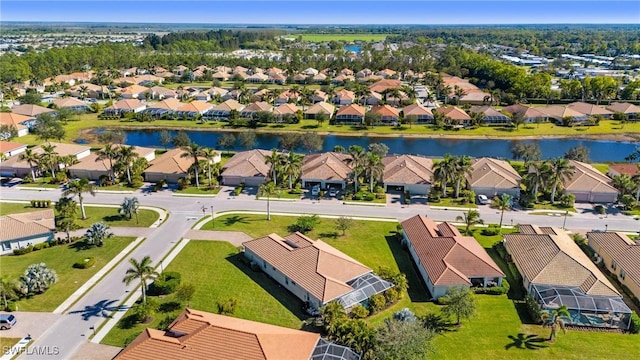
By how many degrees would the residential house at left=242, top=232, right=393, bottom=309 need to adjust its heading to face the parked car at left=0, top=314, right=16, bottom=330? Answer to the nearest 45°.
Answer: approximately 45° to its left

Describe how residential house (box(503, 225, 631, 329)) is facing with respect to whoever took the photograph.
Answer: facing away from the viewer

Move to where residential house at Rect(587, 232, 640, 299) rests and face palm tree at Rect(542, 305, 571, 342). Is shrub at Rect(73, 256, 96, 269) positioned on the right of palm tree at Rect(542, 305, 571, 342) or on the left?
right

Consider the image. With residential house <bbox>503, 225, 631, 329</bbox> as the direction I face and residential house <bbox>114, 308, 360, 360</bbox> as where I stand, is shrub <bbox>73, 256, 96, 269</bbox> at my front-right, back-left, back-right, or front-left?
back-left

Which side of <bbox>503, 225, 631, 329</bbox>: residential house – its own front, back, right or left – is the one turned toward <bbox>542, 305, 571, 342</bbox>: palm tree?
back

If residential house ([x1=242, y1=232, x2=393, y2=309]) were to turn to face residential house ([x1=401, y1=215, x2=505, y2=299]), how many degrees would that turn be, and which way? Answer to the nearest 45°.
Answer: approximately 135° to its right

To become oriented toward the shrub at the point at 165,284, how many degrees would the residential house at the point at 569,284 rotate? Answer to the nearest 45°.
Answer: approximately 135° to its left

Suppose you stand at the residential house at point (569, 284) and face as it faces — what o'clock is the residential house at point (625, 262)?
the residential house at point (625, 262) is roughly at 3 o'clock from the residential house at point (569, 284).

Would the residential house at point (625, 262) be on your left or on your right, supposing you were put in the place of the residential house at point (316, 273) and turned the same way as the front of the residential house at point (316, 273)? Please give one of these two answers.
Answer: on your right

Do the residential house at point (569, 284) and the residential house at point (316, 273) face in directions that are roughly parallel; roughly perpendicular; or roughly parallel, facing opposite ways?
roughly perpendicular

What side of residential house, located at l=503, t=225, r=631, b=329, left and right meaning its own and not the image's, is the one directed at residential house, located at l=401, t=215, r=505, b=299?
left

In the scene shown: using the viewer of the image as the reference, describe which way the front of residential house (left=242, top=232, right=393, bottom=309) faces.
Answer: facing away from the viewer and to the left of the viewer
